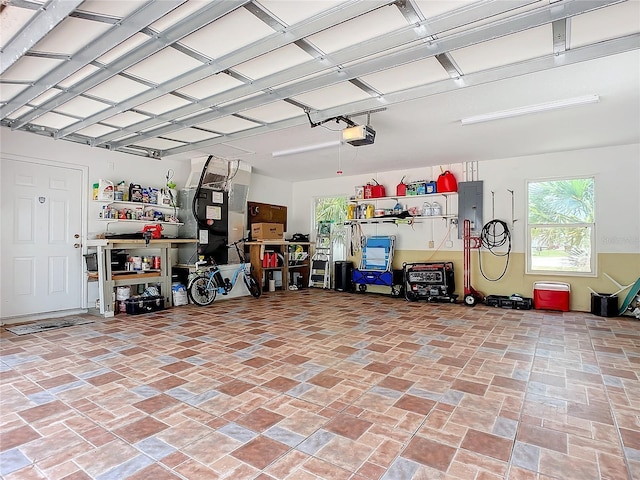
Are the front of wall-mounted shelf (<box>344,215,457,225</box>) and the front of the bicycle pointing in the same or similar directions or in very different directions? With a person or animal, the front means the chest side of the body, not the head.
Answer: very different directions

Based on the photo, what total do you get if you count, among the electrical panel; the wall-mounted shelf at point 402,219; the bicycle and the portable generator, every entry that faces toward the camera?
3

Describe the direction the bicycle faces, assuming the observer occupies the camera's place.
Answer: facing away from the viewer and to the right of the viewer

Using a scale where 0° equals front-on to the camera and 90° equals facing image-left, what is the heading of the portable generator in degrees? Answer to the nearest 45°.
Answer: approximately 0°

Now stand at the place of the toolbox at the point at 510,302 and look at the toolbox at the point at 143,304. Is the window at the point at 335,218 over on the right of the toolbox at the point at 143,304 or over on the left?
right

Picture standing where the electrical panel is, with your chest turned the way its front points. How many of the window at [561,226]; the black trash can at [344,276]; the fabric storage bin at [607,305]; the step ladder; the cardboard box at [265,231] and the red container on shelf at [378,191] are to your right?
4

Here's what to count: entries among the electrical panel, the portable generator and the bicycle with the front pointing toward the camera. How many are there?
2
